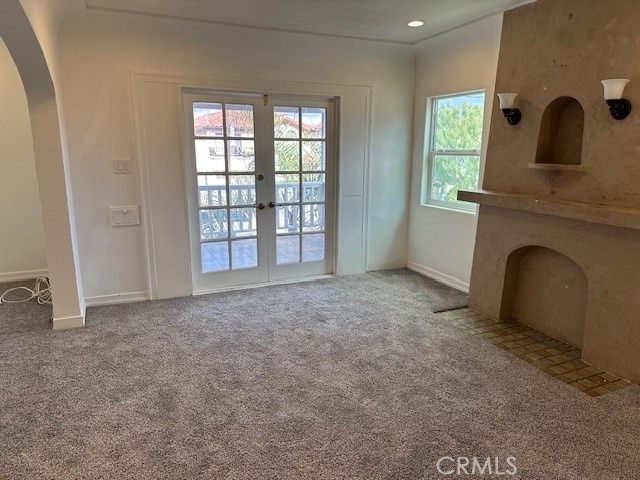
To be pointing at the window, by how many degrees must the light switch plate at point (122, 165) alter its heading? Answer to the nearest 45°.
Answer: approximately 90° to its left

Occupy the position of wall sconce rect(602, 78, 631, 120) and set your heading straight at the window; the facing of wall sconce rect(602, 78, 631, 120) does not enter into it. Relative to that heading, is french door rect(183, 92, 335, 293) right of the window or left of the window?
left

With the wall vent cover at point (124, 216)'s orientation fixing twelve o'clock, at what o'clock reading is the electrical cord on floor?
The electrical cord on floor is roughly at 4 o'clock from the wall vent cover.

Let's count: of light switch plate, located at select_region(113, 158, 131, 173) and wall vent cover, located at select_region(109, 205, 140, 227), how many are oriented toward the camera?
2

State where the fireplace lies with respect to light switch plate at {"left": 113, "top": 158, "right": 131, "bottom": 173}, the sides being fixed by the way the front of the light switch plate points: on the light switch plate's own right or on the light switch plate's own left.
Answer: on the light switch plate's own left

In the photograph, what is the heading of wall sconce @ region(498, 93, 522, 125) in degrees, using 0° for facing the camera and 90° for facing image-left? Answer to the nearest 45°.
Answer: approximately 45°

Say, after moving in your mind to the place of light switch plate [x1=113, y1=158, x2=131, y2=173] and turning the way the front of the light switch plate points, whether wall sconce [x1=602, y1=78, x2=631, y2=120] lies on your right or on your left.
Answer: on your left
